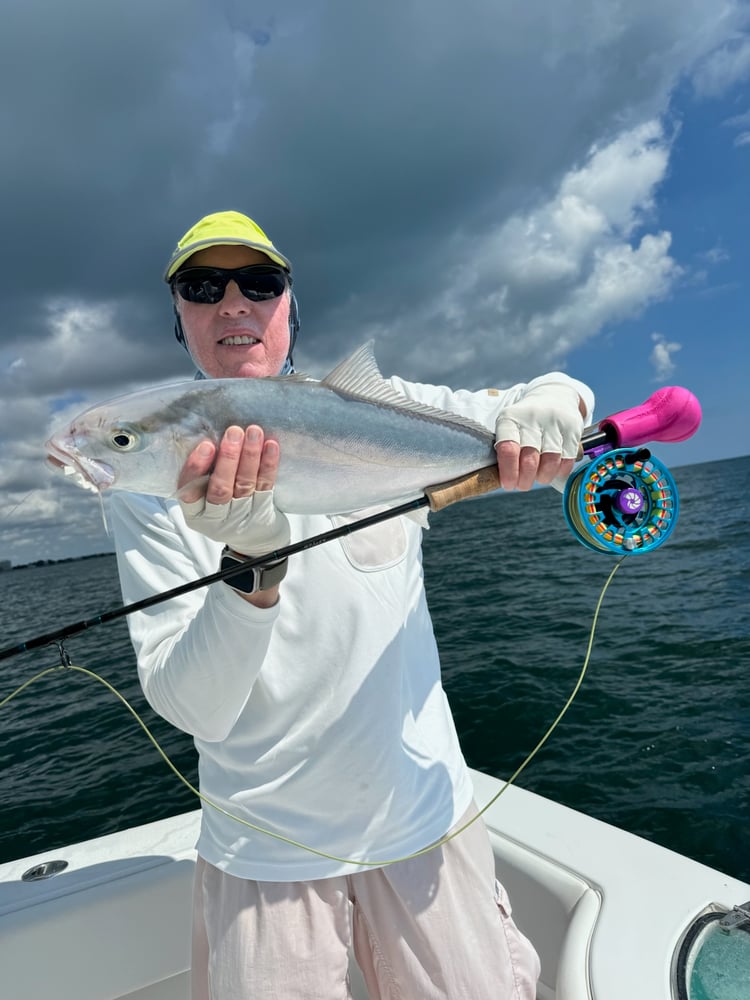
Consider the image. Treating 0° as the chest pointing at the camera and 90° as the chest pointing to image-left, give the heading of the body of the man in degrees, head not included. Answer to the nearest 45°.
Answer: approximately 0°
